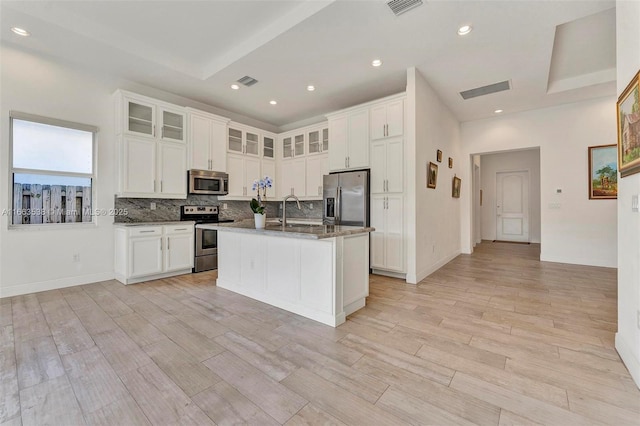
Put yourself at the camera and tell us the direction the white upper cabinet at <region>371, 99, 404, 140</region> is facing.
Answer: facing the viewer and to the left of the viewer

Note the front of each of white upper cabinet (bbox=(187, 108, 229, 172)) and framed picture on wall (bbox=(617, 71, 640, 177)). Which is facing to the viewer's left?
the framed picture on wall

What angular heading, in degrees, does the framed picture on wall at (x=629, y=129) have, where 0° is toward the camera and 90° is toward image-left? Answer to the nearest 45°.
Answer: approximately 90°

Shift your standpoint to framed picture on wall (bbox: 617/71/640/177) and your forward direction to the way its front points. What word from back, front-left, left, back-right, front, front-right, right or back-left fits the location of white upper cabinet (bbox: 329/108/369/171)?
front

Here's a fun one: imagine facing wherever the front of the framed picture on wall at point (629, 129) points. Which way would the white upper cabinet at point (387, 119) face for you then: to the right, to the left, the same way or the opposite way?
to the left

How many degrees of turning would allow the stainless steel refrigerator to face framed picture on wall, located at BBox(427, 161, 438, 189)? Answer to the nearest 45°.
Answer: approximately 135° to its left

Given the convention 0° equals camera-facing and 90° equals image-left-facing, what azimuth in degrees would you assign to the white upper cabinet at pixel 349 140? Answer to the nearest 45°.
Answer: approximately 45°

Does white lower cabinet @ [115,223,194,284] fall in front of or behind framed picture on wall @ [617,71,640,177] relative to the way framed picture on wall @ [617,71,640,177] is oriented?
in front

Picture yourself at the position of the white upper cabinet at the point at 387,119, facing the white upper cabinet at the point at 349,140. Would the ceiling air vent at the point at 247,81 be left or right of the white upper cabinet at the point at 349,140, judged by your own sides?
left

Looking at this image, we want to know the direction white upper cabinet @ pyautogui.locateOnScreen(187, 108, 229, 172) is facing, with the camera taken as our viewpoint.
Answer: facing the viewer and to the right of the viewer

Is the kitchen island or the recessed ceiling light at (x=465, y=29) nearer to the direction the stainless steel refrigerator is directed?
the kitchen island

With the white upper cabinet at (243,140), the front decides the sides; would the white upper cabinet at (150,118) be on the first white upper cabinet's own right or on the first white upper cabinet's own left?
on the first white upper cabinet's own right

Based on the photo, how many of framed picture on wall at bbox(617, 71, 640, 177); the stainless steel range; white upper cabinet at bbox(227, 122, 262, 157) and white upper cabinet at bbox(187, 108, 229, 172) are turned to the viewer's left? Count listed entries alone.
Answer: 1

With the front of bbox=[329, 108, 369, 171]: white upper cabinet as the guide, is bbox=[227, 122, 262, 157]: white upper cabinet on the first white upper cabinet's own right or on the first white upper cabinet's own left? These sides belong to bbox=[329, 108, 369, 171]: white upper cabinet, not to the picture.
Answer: on the first white upper cabinet's own right
